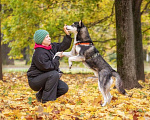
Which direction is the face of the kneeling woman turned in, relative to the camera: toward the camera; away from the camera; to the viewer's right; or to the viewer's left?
to the viewer's right

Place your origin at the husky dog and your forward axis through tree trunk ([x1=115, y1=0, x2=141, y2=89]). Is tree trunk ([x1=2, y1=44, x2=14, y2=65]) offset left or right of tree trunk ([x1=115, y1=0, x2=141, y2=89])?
left

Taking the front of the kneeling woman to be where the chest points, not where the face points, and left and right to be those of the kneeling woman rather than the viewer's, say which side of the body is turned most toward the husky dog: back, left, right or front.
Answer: front

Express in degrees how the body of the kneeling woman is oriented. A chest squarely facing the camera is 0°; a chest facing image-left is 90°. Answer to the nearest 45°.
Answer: approximately 270°

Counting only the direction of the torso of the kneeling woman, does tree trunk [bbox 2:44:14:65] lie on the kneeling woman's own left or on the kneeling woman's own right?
on the kneeling woman's own left

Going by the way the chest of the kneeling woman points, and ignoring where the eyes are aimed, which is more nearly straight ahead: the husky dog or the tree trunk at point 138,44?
the husky dog

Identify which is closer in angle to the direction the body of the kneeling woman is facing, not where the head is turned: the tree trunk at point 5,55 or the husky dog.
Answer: the husky dog

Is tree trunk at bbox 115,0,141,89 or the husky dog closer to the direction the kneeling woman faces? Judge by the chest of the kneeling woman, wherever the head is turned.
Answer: the husky dog

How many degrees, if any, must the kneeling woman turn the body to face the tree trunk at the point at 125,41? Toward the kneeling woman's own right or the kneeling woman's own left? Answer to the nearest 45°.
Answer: approximately 45° to the kneeling woman's own left

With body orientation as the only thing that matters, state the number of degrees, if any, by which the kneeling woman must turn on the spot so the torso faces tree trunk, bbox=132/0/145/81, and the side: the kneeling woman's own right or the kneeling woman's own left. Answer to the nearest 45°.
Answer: approximately 45° to the kneeling woman's own left
